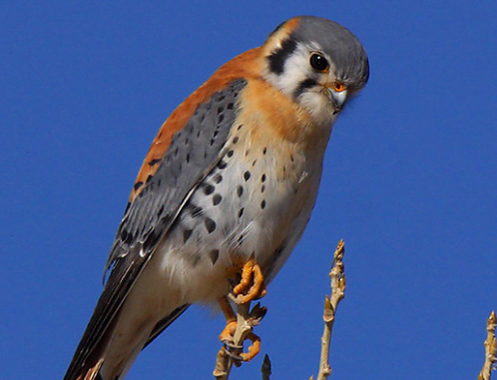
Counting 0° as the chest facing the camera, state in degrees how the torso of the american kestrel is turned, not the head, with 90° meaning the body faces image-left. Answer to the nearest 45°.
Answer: approximately 315°

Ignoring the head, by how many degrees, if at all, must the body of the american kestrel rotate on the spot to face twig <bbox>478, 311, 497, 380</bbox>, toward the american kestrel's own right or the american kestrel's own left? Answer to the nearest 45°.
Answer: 0° — it already faces it
